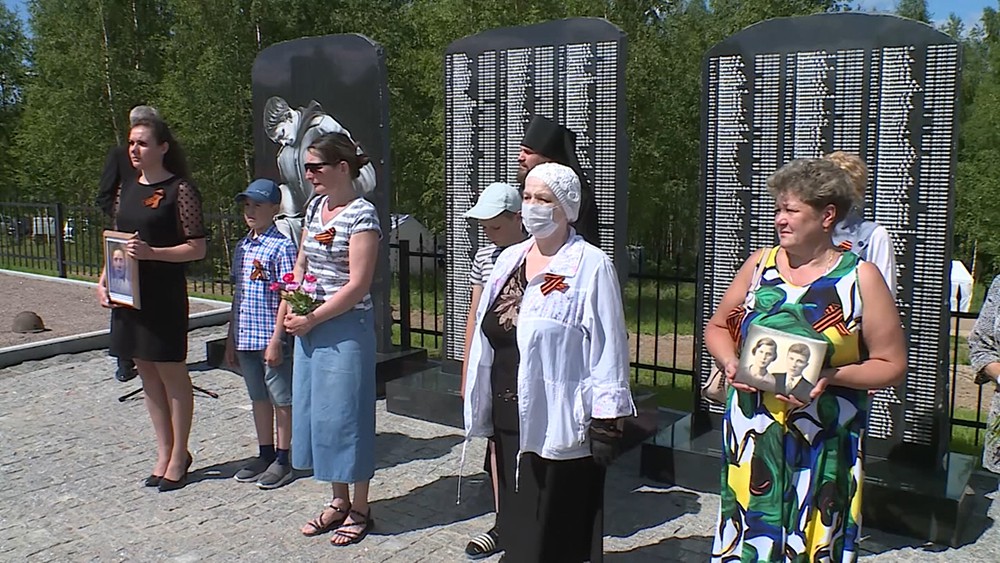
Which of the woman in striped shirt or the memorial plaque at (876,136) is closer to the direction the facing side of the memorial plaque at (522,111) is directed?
the woman in striped shirt

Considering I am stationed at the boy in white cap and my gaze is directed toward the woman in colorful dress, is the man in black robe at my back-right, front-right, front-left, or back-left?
back-left

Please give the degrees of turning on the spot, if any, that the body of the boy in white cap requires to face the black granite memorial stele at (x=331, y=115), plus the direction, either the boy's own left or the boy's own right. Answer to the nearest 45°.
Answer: approximately 135° to the boy's own right

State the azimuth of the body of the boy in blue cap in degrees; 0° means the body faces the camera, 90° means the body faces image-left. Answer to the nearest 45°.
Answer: approximately 45°
